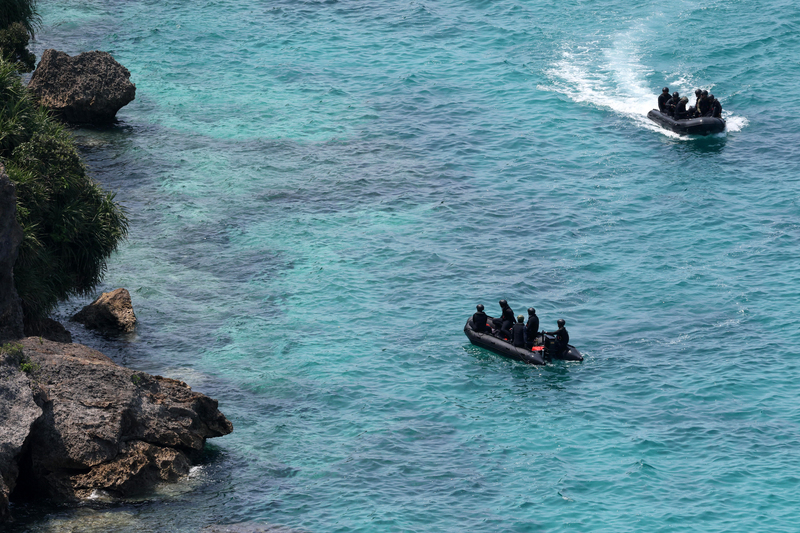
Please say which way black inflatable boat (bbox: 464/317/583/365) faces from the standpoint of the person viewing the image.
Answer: facing away from the viewer and to the left of the viewer

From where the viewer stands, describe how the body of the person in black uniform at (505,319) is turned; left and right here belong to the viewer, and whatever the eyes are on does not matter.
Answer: facing to the left of the viewer

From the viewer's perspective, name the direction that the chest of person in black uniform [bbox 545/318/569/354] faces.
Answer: to the viewer's left

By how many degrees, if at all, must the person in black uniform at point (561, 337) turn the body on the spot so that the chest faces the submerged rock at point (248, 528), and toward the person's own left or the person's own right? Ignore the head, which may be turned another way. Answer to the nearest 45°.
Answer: approximately 45° to the person's own left

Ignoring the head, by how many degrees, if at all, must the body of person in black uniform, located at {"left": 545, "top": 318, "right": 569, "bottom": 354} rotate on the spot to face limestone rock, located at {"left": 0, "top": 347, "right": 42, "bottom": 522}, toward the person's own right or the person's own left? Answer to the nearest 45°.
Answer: approximately 45° to the person's own left

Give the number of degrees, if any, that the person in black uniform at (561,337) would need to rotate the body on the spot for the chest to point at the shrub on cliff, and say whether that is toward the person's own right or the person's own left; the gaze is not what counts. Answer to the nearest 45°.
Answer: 0° — they already face it

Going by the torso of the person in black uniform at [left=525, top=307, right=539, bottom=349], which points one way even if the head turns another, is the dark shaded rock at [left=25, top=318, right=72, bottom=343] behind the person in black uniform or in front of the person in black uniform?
in front

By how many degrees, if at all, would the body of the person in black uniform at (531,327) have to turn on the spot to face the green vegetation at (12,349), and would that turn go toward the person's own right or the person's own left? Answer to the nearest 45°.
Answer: approximately 45° to the person's own left

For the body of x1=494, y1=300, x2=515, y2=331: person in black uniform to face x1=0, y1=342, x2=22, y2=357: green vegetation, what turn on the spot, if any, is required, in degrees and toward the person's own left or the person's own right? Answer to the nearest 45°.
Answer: approximately 45° to the person's own left

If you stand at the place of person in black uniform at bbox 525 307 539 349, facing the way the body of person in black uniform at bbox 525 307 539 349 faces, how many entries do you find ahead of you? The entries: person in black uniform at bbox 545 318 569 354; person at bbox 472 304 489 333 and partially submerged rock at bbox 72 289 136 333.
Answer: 2

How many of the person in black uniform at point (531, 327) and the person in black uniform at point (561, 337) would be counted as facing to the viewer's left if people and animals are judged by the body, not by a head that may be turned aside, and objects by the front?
2

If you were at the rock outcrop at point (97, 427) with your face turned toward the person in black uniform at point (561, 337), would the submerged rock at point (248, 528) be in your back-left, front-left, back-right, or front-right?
front-right

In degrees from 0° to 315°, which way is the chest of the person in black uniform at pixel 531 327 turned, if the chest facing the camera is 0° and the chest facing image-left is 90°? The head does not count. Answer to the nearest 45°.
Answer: approximately 90°

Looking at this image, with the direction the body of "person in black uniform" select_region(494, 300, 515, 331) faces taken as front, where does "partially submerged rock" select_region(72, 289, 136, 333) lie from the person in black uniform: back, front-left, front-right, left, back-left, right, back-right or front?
front

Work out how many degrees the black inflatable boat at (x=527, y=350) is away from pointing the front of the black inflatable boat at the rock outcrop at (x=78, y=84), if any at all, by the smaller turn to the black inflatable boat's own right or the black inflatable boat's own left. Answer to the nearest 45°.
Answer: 0° — it already faces it

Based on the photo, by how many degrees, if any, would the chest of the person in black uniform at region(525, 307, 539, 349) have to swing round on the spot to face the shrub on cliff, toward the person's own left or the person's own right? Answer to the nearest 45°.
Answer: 0° — they already face it
